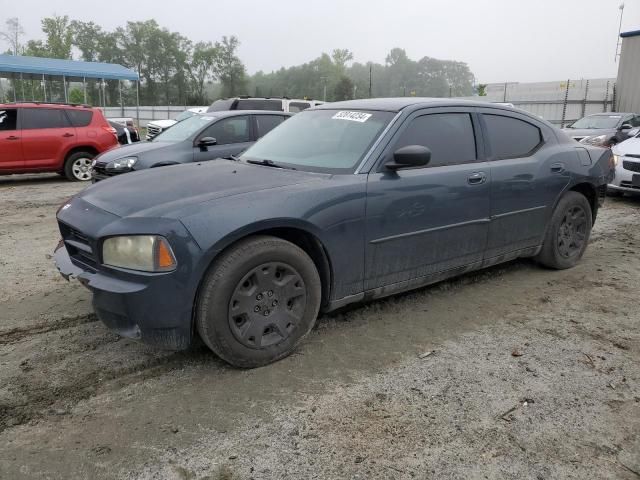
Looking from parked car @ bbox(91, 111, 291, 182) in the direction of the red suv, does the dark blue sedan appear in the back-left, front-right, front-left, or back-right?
back-left

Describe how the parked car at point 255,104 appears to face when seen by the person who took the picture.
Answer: facing the viewer and to the left of the viewer

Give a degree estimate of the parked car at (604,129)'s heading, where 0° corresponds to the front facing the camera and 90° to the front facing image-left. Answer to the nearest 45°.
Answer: approximately 45°

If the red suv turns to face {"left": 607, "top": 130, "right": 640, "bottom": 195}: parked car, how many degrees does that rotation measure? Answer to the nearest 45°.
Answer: approximately 135° to its left

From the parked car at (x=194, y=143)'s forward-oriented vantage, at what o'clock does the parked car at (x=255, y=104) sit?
the parked car at (x=255, y=104) is roughly at 5 o'clock from the parked car at (x=194, y=143).

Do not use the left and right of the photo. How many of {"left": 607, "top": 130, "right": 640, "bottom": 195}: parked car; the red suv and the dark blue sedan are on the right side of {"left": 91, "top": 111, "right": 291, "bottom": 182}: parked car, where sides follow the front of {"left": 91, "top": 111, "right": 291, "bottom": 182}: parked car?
1

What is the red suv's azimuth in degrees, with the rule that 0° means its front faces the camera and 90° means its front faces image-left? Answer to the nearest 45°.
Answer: approximately 90°

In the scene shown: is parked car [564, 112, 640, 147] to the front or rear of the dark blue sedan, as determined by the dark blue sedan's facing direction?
to the rear
